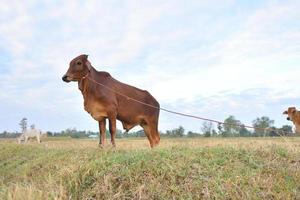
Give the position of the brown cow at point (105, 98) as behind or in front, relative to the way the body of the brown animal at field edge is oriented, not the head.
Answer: in front

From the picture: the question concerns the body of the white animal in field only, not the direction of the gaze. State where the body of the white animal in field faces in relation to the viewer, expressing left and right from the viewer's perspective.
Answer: facing to the left of the viewer

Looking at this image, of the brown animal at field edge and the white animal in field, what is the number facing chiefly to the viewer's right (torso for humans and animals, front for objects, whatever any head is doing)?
0

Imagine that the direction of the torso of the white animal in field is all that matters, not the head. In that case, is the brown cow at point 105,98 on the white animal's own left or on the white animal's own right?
on the white animal's own left

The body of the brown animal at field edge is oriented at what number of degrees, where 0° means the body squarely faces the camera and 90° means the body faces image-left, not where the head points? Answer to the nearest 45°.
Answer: approximately 45°
